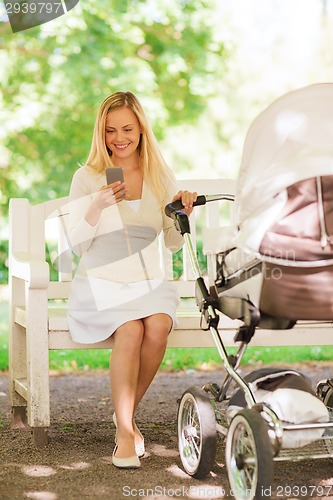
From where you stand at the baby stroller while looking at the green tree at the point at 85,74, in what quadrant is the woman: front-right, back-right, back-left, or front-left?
front-left

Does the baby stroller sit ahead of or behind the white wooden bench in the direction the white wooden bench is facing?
ahead

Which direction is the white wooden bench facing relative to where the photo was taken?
toward the camera

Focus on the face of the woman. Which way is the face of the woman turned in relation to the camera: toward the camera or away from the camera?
toward the camera

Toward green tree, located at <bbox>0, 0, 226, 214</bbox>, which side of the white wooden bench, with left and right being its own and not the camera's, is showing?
back

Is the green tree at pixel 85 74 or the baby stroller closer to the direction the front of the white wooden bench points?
the baby stroller
